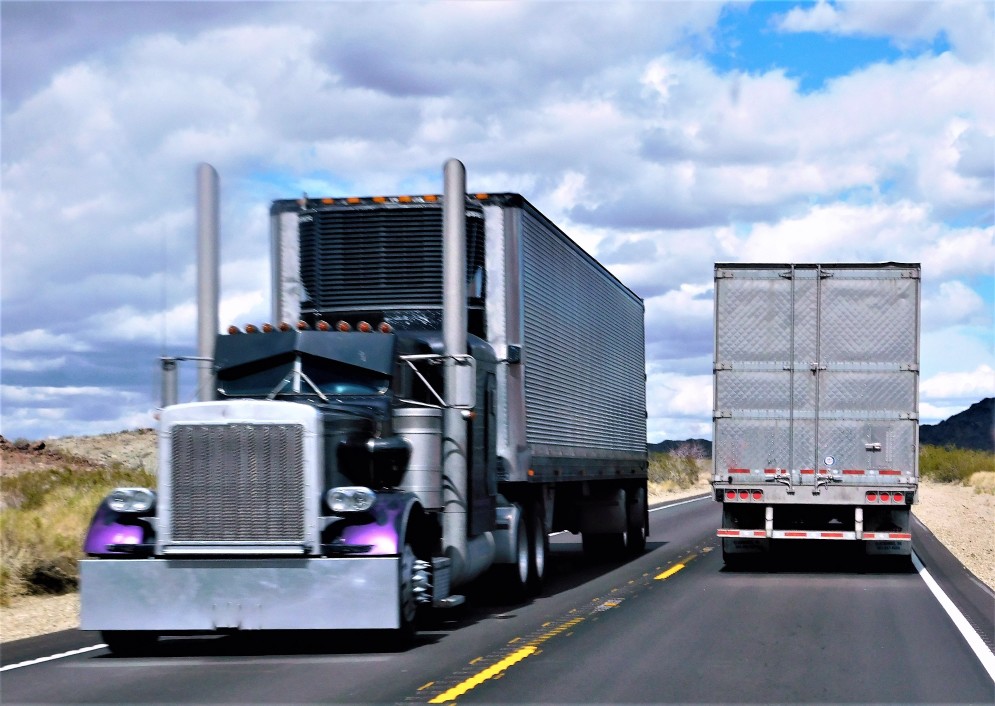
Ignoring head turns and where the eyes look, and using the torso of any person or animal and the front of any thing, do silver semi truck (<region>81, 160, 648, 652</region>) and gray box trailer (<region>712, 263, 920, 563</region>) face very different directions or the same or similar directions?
very different directions

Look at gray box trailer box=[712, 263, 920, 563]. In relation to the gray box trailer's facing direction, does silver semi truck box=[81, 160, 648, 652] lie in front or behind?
behind

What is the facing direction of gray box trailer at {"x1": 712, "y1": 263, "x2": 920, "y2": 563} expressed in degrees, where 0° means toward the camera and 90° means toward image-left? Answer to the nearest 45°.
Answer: approximately 180°

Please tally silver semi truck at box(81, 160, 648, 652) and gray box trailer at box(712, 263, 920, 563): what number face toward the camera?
1
